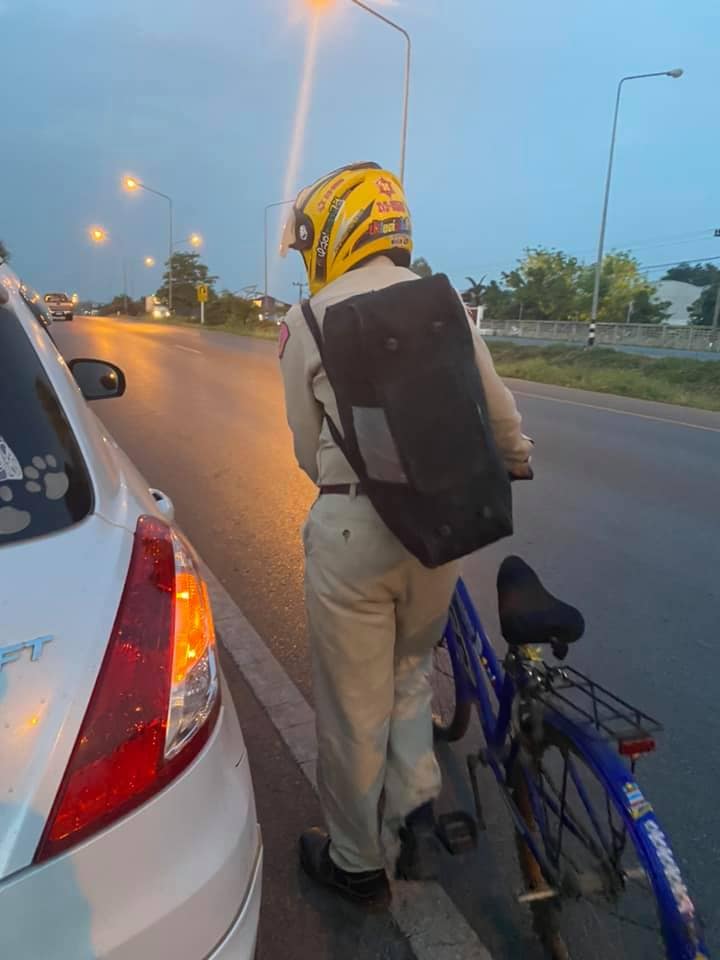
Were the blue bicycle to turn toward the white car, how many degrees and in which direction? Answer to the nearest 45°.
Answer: approximately 90° to its left

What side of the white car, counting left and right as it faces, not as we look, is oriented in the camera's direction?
back

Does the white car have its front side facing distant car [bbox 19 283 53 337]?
yes

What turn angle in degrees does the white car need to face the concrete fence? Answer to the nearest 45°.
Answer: approximately 45° to its right

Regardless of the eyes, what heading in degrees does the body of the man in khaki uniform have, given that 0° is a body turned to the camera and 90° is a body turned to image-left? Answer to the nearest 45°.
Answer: approximately 135°

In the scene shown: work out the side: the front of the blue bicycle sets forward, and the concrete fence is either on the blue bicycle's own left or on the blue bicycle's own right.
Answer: on the blue bicycle's own right

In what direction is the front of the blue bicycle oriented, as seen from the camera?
facing away from the viewer and to the left of the viewer

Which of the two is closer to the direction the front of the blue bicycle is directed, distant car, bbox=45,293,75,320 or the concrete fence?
the distant car
